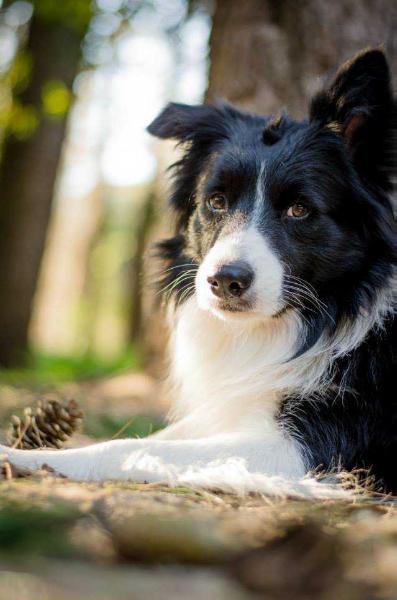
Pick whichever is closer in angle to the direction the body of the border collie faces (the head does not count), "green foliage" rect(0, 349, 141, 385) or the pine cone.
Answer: the pine cone

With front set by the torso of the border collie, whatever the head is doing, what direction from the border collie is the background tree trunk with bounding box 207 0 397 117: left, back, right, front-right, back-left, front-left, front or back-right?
back-right

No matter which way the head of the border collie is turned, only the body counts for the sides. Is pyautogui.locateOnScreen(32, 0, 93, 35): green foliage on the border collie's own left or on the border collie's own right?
on the border collie's own right

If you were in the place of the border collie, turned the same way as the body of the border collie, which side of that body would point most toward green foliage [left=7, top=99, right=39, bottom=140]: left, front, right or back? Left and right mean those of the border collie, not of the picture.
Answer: right

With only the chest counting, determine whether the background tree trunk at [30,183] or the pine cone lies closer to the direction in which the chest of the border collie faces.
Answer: the pine cone

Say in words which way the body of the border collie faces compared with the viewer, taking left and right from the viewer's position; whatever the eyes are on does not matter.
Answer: facing the viewer and to the left of the viewer

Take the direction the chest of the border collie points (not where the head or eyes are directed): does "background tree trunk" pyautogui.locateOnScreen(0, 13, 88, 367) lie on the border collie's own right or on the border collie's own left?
on the border collie's own right
